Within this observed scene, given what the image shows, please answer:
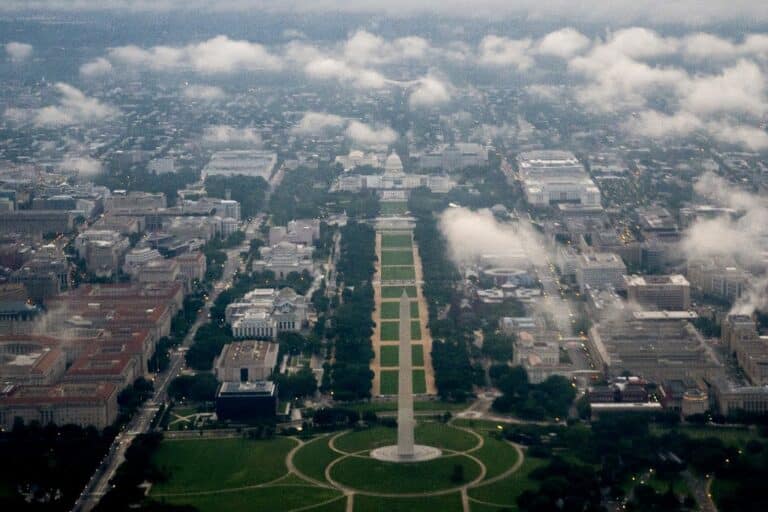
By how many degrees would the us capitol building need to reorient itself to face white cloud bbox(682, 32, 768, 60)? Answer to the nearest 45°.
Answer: approximately 135° to its left

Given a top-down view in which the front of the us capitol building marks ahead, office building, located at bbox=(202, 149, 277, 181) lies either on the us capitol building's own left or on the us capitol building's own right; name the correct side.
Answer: on the us capitol building's own right

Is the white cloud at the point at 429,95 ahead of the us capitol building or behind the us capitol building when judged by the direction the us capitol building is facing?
behind

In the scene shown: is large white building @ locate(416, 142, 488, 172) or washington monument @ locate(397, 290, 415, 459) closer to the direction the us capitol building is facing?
the washington monument

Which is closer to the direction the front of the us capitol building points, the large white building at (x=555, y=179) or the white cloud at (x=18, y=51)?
the large white building

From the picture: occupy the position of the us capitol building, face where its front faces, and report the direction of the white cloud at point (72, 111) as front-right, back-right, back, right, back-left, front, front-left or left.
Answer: back-right

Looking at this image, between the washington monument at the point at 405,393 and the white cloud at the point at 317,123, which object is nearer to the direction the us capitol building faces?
the washington monument

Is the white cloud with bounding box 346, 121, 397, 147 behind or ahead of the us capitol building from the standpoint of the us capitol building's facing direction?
behind

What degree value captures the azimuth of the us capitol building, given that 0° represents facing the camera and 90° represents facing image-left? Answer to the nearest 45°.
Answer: approximately 0°

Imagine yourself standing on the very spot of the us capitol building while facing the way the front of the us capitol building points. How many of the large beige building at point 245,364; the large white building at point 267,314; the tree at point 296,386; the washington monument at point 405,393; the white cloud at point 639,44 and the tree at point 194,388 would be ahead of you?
5
